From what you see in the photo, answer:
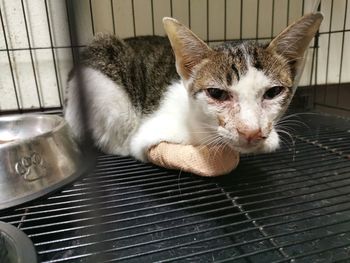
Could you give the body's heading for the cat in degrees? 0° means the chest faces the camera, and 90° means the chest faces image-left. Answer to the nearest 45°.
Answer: approximately 315°
